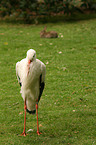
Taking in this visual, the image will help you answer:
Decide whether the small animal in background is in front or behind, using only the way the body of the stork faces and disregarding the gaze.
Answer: behind

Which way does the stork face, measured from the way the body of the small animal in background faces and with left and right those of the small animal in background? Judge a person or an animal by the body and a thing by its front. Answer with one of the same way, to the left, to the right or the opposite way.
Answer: to the left

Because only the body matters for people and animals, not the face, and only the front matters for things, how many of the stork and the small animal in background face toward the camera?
1

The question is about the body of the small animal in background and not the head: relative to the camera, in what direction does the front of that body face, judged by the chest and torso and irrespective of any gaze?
to the viewer's left

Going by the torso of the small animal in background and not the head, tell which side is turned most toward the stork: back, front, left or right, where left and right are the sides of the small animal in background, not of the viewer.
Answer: left

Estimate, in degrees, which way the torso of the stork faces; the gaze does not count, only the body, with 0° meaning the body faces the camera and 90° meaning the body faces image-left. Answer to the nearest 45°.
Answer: approximately 0°
